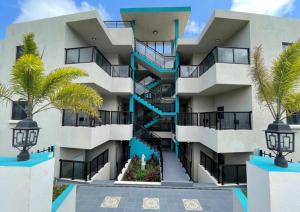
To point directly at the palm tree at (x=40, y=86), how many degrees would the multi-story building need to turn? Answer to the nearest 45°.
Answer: approximately 45° to its right

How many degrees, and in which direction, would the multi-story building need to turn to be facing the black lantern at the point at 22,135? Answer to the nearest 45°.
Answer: approximately 45° to its right

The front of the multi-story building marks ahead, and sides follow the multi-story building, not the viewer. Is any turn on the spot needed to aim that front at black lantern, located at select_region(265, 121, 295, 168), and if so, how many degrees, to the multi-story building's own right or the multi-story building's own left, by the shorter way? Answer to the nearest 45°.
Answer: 0° — it already faces it

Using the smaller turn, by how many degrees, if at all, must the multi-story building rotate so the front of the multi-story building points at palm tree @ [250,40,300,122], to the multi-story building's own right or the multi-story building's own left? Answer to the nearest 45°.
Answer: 0° — it already faces it

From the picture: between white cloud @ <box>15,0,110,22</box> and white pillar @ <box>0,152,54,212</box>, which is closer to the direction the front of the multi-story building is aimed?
the white pillar

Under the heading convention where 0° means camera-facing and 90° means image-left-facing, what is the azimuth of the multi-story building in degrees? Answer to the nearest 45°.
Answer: approximately 0°
